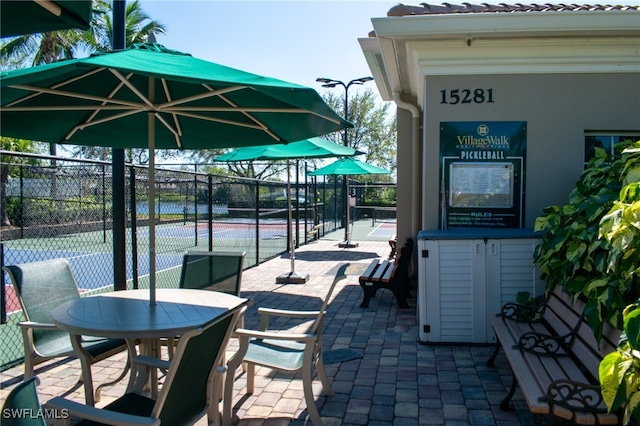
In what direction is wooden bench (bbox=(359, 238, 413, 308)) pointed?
to the viewer's left

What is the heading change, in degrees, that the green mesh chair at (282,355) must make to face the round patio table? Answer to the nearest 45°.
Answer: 0° — it already faces it

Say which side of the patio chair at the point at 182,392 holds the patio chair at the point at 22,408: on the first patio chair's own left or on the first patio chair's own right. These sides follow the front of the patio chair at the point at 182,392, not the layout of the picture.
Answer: on the first patio chair's own left

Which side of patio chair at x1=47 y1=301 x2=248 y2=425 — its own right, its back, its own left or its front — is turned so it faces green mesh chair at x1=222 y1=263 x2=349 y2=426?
right

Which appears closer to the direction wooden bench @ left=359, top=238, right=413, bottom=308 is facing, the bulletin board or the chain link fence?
the chain link fence

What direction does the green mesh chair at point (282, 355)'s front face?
to the viewer's left

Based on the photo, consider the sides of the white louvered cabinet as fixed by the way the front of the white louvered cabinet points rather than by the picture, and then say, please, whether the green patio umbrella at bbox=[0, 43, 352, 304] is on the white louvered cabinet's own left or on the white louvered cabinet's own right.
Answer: on the white louvered cabinet's own right

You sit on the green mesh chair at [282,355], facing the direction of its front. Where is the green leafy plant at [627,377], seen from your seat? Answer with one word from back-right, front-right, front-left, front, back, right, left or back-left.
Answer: back-left

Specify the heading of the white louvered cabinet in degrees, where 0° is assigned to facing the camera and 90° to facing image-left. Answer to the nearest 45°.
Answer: approximately 0°

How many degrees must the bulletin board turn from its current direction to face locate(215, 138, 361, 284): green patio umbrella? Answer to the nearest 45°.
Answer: approximately 135° to its right

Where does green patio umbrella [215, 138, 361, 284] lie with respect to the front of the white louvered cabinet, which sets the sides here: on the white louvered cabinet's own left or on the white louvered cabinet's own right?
on the white louvered cabinet's own right

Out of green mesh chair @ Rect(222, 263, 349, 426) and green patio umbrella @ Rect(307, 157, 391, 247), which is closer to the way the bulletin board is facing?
the green mesh chair
